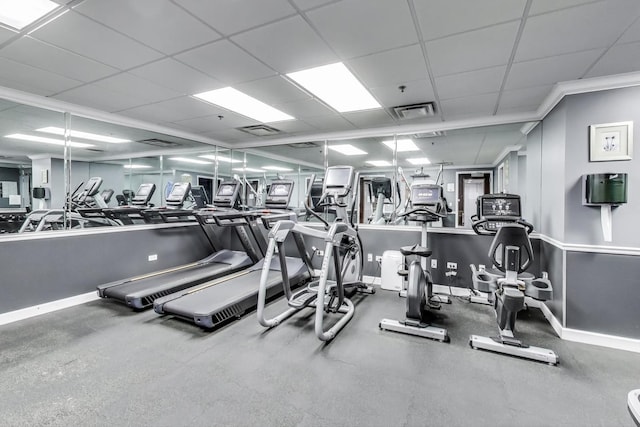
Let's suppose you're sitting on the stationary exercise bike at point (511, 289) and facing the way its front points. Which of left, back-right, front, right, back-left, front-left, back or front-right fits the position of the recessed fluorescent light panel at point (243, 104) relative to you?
left

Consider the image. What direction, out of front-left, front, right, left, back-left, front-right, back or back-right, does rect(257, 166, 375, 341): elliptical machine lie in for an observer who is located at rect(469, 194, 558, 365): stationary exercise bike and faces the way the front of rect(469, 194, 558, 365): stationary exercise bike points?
left

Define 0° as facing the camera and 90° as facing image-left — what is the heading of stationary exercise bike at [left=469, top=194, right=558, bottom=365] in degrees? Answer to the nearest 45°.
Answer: approximately 180°

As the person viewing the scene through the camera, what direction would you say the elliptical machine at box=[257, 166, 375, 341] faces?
facing away from the viewer and to the right of the viewer

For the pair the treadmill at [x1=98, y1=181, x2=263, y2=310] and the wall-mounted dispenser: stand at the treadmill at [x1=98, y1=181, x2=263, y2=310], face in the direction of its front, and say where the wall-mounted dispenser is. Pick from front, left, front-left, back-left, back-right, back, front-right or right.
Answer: right

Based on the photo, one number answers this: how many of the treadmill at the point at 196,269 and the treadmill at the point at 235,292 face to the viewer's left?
0

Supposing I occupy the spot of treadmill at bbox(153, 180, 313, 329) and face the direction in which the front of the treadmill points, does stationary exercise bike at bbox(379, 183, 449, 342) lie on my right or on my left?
on my right

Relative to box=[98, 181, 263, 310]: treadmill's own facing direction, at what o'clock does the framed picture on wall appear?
The framed picture on wall is roughly at 3 o'clock from the treadmill.

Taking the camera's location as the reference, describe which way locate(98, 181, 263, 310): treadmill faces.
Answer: facing away from the viewer and to the right of the viewer

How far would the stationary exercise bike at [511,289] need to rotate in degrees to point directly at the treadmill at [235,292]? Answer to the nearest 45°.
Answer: approximately 90° to its left
